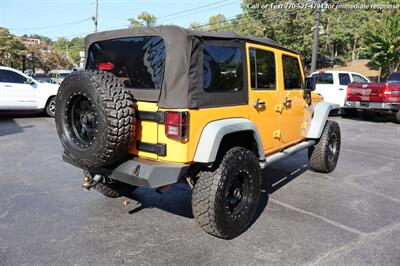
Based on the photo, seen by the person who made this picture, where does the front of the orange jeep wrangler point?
facing away from the viewer and to the right of the viewer

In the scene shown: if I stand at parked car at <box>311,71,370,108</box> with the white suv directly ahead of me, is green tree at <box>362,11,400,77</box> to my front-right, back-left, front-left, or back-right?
back-right

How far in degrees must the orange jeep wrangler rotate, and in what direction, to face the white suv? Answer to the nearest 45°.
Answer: approximately 90° to its left
